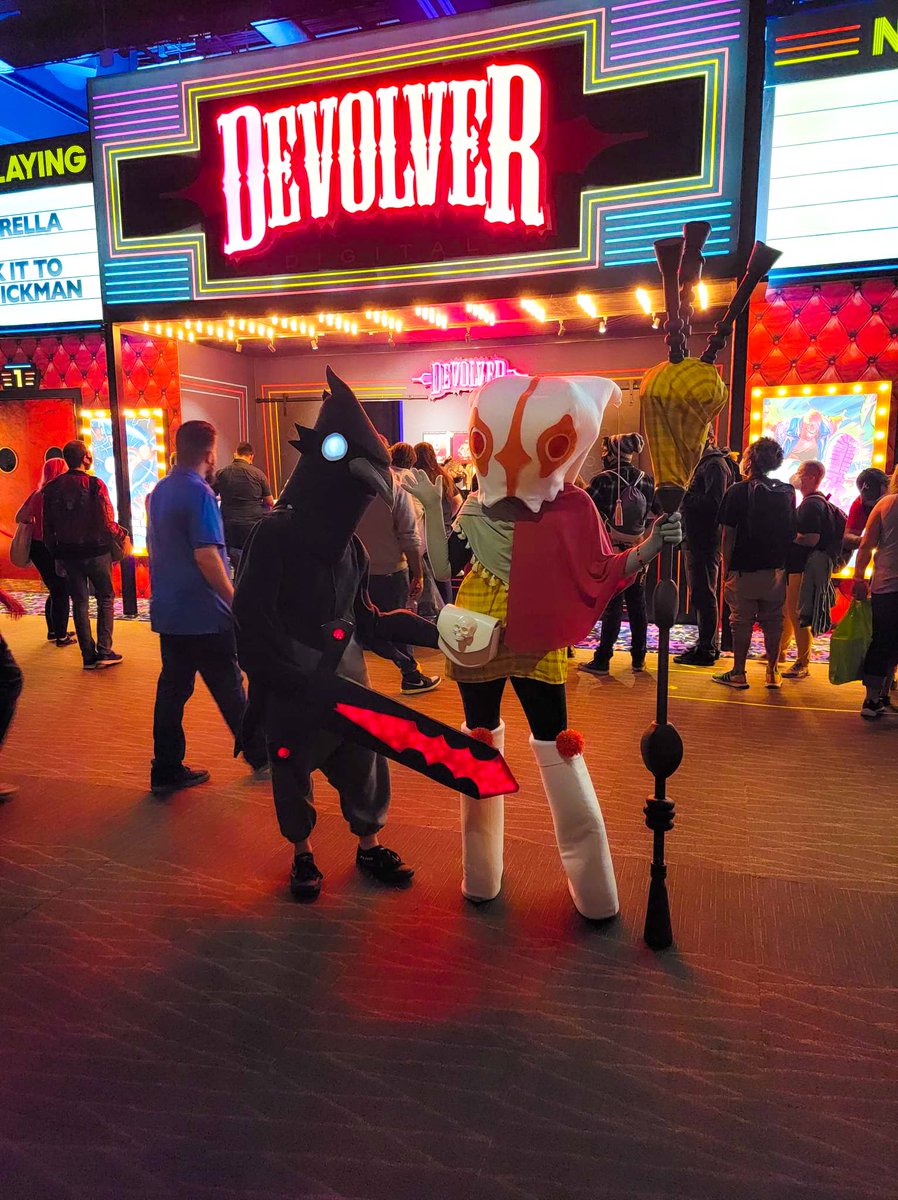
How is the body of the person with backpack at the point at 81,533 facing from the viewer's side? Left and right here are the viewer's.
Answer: facing away from the viewer and to the right of the viewer

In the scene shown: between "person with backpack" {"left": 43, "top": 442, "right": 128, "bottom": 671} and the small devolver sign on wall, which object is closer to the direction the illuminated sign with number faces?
the person with backpack

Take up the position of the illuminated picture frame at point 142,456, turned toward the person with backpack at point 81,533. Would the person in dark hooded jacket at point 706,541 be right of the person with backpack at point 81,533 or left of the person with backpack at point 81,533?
left

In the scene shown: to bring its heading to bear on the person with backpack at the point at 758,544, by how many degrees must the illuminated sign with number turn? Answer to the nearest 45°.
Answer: approximately 45° to its left

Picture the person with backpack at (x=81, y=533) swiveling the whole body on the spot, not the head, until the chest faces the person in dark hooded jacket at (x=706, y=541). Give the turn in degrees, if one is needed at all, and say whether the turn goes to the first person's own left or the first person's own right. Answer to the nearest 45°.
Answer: approximately 90° to the first person's own right

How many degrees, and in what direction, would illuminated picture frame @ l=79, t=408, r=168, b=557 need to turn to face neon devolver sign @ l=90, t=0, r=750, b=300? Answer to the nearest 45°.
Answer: approximately 45° to its left

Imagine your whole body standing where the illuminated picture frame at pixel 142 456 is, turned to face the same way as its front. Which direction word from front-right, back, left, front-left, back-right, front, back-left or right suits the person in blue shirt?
front

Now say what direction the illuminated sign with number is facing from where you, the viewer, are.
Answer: facing the viewer

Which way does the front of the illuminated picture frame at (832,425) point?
toward the camera

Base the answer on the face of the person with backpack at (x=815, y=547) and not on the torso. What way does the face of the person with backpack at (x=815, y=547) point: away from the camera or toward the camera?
away from the camera

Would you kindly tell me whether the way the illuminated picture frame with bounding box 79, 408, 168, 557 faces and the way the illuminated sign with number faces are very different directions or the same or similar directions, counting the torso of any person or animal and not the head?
same or similar directions

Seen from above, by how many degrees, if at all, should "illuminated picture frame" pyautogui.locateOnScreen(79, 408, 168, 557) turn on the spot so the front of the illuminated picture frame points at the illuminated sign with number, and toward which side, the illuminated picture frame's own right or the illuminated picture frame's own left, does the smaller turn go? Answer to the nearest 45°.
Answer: approximately 135° to the illuminated picture frame's own right

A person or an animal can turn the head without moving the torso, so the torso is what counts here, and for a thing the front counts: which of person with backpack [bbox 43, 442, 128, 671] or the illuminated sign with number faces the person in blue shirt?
the illuminated sign with number

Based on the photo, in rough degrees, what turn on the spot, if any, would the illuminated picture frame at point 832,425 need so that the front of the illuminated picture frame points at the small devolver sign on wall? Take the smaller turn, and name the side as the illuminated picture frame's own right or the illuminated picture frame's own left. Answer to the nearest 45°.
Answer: approximately 135° to the illuminated picture frame's own right

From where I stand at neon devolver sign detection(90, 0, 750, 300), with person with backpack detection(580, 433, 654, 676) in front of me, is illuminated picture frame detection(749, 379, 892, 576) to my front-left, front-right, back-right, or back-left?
front-left

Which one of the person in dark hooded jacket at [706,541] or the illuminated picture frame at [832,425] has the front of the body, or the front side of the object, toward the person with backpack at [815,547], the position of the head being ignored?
the illuminated picture frame

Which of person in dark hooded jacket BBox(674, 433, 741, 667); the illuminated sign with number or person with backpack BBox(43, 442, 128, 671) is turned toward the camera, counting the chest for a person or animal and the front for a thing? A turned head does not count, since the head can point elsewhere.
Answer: the illuminated sign with number
